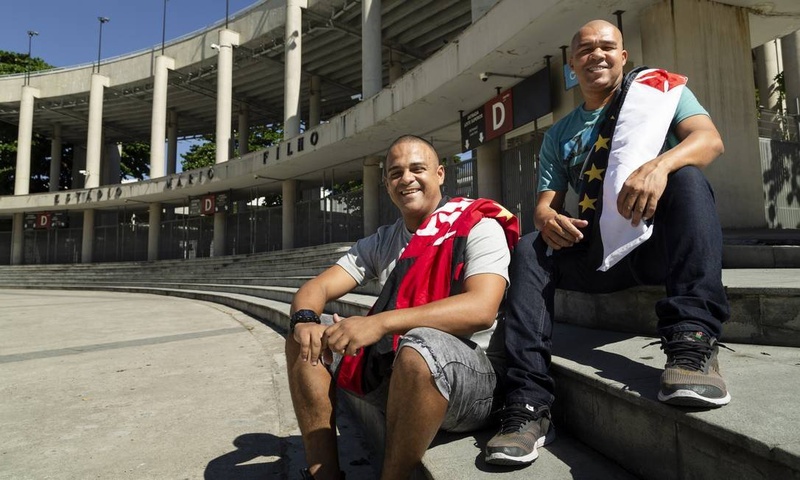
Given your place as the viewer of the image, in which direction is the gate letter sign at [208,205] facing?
facing the viewer

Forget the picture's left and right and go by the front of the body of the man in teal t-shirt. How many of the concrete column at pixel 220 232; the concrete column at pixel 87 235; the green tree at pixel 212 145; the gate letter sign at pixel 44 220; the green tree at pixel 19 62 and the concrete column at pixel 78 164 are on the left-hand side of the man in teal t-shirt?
0

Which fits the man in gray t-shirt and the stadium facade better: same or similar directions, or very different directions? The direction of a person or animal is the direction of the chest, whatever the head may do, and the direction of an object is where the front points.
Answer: same or similar directions

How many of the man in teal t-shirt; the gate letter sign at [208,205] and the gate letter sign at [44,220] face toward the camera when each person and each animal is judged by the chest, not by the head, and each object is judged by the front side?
3

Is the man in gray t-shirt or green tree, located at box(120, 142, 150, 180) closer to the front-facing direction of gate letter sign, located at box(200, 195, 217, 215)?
the man in gray t-shirt

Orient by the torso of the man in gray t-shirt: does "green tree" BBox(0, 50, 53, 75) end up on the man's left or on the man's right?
on the man's right

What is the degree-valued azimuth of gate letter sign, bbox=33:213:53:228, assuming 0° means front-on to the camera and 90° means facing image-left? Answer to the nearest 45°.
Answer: approximately 0°

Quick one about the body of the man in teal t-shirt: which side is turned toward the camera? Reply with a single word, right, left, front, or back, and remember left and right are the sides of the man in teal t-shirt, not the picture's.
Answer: front

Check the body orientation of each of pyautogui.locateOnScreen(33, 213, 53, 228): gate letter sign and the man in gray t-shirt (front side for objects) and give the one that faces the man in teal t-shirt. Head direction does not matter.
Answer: the gate letter sign

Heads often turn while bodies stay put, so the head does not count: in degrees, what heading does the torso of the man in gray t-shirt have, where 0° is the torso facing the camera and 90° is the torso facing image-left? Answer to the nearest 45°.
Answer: approximately 45°

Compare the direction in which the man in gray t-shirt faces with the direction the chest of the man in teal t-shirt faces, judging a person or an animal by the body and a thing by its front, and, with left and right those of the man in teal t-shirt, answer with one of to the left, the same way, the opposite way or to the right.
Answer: the same way

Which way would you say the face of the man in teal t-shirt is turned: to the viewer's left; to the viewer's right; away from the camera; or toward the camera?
toward the camera
